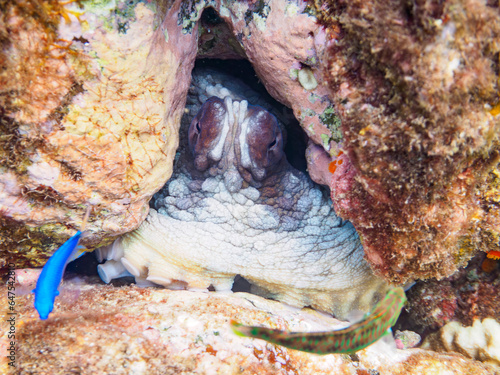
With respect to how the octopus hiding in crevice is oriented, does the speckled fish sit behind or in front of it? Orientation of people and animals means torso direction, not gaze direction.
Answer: in front

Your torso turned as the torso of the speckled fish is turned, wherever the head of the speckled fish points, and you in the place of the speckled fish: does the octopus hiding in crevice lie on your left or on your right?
on your left

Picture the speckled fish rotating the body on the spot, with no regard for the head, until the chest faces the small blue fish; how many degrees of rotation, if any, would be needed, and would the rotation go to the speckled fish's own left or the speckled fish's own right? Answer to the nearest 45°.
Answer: approximately 180°

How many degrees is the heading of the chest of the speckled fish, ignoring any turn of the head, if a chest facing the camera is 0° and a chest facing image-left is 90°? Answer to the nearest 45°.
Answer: approximately 270°

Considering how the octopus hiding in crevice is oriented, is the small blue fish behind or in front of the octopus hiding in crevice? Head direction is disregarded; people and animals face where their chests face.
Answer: in front

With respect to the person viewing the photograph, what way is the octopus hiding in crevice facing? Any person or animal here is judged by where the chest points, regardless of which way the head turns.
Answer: facing the viewer

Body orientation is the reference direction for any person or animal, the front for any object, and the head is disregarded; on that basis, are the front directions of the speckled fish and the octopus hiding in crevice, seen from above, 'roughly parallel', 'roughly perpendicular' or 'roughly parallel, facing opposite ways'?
roughly perpendicular

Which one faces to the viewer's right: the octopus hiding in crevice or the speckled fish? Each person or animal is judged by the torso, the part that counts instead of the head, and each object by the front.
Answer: the speckled fish
